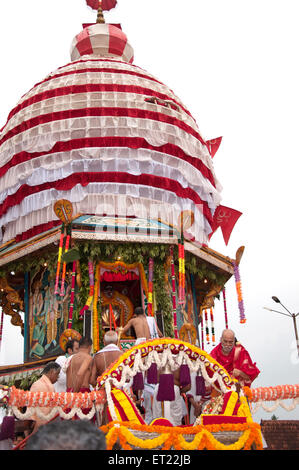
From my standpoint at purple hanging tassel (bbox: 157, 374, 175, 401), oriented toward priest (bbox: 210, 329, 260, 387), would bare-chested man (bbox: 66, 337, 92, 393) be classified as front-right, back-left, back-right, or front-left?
back-left

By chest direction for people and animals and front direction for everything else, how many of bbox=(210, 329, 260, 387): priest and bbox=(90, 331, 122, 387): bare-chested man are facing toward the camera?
1

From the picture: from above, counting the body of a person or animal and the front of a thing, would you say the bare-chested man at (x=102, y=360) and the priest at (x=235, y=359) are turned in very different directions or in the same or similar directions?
very different directions

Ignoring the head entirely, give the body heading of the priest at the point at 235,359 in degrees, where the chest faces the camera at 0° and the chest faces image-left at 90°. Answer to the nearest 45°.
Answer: approximately 0°

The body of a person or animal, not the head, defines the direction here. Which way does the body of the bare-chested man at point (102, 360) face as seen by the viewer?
away from the camera

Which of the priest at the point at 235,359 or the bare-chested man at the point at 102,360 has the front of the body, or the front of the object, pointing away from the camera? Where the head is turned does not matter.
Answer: the bare-chested man

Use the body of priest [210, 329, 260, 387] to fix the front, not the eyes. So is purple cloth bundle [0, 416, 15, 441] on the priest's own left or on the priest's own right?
on the priest's own right

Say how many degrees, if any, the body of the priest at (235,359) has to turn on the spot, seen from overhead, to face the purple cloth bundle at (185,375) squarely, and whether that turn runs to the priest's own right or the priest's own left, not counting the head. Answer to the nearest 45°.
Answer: approximately 45° to the priest's own right

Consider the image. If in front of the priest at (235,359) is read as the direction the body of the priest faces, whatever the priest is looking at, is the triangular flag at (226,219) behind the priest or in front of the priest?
behind
